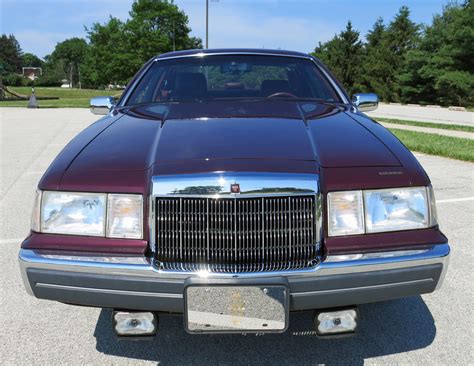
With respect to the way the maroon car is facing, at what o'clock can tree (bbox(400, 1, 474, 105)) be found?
The tree is roughly at 7 o'clock from the maroon car.

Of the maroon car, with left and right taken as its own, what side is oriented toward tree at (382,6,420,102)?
back

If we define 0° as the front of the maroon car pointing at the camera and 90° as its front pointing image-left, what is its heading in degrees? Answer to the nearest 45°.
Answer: approximately 0°

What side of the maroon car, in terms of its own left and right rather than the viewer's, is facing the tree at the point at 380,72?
back
